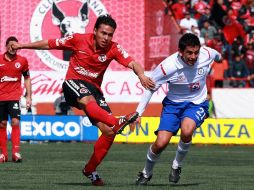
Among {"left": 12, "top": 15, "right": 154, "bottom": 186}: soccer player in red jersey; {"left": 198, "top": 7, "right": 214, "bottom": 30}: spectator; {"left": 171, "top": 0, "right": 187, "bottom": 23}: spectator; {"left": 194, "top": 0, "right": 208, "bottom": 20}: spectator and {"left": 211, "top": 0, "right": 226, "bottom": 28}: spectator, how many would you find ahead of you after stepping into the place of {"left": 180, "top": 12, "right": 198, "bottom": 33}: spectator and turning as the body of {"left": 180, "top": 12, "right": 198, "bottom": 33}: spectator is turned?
1

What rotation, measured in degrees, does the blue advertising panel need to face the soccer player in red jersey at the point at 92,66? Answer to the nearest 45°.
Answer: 0° — it already faces them

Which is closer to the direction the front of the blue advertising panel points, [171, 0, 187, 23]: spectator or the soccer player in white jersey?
the soccer player in white jersey

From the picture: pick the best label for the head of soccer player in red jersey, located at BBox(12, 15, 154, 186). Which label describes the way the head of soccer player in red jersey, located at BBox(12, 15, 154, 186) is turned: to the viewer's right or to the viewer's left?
to the viewer's right

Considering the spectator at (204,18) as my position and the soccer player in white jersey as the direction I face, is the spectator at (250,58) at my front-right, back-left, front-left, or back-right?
front-left

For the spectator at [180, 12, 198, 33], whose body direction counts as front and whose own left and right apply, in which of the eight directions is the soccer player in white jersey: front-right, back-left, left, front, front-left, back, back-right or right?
front

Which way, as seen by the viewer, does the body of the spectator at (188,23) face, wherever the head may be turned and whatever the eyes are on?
toward the camera

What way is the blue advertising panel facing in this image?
toward the camera

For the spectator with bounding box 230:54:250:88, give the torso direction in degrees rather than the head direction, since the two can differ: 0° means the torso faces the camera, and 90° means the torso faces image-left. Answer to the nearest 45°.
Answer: approximately 0°

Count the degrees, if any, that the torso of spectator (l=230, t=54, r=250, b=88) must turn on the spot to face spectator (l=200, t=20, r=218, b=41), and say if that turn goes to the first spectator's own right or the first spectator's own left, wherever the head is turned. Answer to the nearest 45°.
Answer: approximately 135° to the first spectator's own right
